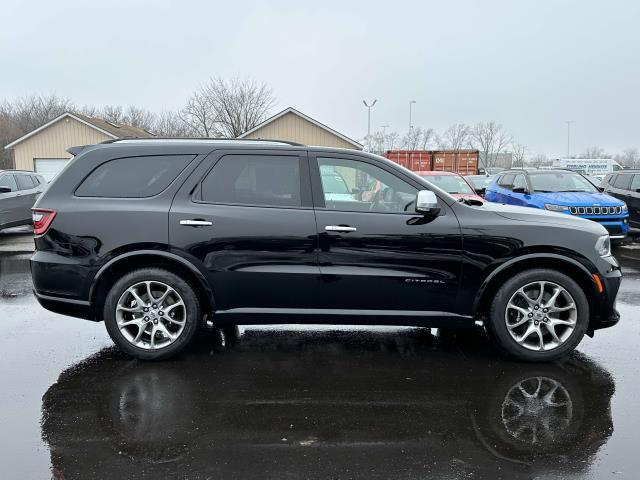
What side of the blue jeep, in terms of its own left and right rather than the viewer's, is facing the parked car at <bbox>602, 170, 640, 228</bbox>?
left

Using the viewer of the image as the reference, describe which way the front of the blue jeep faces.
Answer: facing the viewer and to the right of the viewer

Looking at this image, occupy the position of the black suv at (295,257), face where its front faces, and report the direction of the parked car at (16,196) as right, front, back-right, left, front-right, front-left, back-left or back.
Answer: back-left

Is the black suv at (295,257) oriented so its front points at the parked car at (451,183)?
no

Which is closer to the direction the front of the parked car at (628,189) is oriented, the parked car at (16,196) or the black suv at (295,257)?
the black suv

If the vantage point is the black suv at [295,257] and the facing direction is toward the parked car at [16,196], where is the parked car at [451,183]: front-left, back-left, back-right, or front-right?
front-right

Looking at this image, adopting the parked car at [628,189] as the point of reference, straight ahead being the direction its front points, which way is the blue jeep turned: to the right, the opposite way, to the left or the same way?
the same way

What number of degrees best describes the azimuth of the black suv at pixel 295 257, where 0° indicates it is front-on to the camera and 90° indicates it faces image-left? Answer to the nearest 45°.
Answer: approximately 270°

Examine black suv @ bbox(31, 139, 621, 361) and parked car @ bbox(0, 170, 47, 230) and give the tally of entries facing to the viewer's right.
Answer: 1

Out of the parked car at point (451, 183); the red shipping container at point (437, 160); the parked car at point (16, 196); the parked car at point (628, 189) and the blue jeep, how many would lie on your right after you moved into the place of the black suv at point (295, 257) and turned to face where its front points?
0

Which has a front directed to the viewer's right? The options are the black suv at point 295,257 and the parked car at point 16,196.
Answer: the black suv

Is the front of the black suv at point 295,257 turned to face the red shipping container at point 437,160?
no

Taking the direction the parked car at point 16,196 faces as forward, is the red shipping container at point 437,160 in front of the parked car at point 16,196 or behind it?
behind

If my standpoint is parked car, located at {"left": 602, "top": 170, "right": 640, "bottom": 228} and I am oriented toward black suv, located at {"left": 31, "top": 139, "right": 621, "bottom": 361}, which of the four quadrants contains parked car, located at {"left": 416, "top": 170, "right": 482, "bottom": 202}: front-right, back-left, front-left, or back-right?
front-right
